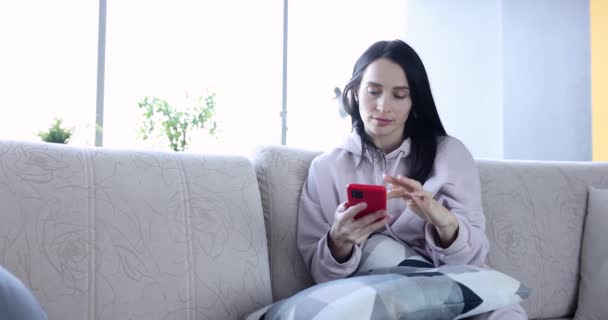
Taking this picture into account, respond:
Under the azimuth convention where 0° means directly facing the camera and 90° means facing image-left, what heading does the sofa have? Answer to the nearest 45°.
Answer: approximately 0°

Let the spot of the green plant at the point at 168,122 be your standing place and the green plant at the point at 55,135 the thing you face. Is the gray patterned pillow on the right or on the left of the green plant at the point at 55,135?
left

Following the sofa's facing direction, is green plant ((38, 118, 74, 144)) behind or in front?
behind

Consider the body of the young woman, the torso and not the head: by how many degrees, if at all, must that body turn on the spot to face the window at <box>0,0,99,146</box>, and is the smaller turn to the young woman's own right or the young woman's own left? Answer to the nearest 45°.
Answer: approximately 135° to the young woman's own right

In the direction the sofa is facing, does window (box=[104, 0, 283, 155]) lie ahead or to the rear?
to the rear

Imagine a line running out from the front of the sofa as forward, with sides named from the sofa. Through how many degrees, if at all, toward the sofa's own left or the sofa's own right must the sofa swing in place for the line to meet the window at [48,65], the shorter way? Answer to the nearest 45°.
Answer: approximately 135° to the sofa's own right

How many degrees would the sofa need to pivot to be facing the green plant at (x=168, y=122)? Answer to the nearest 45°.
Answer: approximately 180°

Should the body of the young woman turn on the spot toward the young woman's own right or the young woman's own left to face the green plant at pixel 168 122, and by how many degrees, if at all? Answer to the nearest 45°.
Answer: approximately 135° to the young woman's own right

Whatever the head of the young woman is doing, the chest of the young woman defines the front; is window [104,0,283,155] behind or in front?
behind
